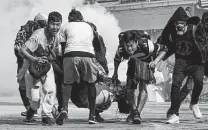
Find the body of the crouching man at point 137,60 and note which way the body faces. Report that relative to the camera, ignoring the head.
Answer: toward the camera

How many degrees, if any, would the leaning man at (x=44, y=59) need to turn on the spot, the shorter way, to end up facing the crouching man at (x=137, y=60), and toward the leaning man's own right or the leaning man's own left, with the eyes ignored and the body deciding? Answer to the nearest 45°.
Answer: approximately 45° to the leaning man's own left

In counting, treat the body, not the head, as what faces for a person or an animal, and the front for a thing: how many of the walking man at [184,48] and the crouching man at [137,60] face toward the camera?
2

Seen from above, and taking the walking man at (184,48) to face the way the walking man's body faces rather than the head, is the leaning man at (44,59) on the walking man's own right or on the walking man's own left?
on the walking man's own right

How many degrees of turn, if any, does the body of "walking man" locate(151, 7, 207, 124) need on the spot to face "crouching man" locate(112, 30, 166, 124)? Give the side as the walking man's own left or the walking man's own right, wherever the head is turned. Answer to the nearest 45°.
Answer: approximately 90° to the walking man's own right

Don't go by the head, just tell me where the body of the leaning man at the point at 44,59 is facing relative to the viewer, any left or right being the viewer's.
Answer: facing the viewer and to the right of the viewer

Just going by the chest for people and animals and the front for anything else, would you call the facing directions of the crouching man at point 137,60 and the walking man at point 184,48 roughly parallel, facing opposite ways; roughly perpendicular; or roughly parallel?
roughly parallel

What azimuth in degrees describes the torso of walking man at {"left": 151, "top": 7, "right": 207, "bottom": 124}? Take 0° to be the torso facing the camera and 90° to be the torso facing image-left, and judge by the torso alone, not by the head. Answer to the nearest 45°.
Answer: approximately 0°

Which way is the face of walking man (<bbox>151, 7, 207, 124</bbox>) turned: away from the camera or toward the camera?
toward the camera

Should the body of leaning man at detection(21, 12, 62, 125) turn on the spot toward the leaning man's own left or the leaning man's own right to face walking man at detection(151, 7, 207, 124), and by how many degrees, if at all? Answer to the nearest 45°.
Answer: approximately 45° to the leaning man's own left
